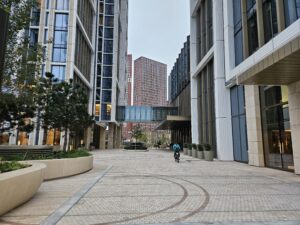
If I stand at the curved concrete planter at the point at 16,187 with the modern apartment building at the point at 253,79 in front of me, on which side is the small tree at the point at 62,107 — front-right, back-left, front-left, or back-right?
front-left

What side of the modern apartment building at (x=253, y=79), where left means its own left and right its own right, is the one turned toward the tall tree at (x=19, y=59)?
front

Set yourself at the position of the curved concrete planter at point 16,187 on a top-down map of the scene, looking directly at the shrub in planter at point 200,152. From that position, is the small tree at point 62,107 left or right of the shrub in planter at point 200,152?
left

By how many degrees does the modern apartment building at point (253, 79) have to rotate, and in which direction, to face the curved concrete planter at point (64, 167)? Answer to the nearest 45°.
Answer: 0° — it already faces it

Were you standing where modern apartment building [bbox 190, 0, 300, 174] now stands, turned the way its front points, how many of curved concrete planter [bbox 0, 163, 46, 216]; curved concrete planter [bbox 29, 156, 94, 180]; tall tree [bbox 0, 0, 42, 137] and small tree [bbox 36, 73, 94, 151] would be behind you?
0

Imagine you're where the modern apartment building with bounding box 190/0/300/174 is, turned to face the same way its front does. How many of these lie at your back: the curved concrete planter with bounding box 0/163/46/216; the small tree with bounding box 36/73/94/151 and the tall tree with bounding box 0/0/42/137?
0

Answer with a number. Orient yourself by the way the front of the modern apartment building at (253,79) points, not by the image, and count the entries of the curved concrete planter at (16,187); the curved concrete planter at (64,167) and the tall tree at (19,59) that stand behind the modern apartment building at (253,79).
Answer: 0

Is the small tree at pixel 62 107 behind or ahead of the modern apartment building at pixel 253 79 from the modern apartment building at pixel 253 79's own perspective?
ahead

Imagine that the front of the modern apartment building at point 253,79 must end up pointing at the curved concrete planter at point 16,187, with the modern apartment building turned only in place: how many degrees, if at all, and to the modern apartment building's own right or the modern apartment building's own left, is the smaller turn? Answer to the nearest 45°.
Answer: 0° — it already faces it

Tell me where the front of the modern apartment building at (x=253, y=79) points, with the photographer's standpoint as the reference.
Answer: facing the viewer and to the left of the viewer
